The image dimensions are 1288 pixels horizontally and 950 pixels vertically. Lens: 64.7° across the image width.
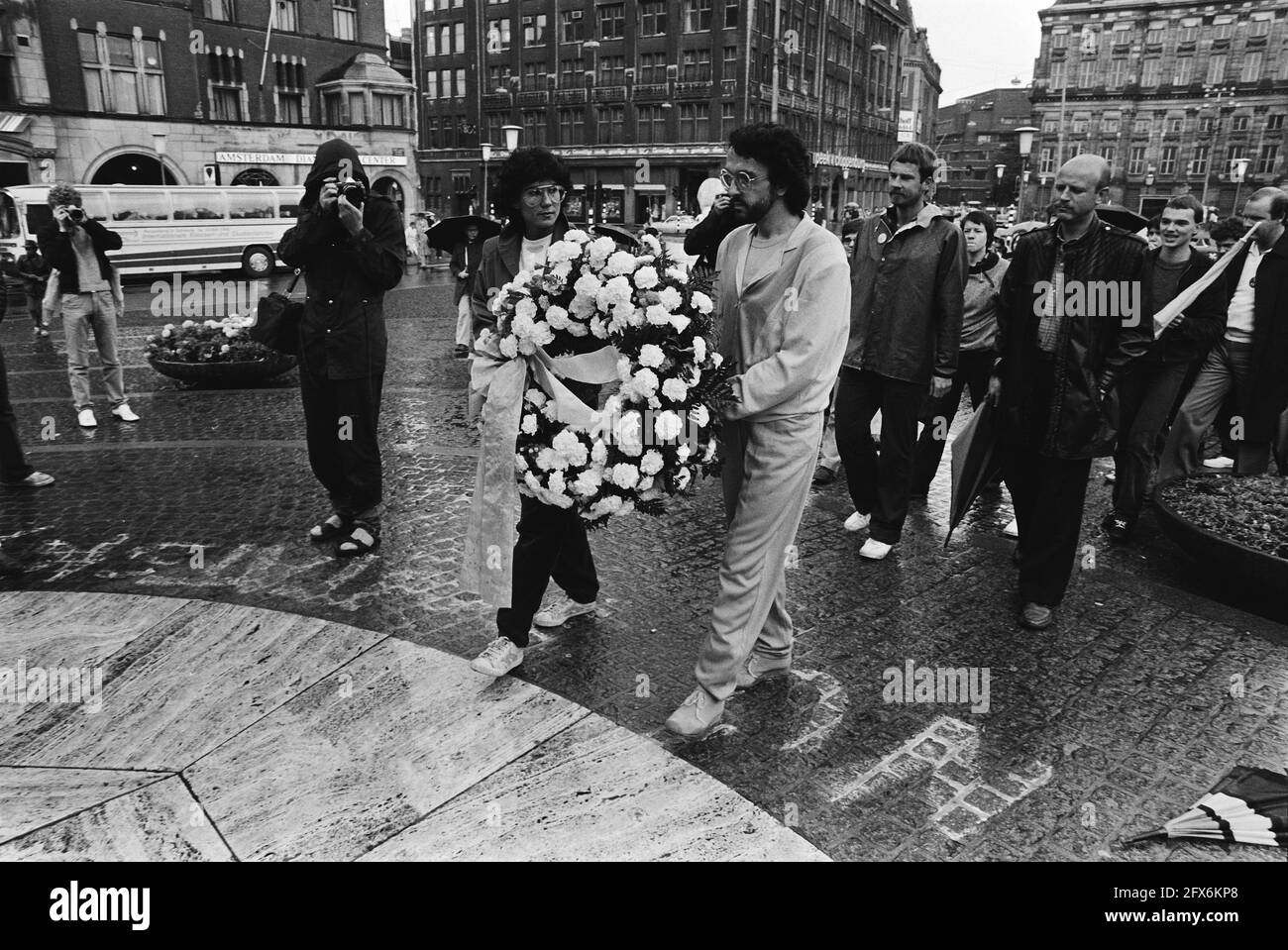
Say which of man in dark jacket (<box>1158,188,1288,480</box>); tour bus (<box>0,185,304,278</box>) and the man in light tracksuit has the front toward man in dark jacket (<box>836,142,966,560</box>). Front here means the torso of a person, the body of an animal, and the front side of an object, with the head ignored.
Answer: man in dark jacket (<box>1158,188,1288,480</box>)

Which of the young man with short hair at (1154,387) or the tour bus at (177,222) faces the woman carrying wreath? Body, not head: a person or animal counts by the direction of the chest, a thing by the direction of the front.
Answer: the young man with short hair

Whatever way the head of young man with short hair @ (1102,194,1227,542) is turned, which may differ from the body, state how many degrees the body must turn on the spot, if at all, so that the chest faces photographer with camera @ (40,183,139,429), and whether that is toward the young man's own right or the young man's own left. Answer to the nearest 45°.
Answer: approximately 45° to the young man's own right

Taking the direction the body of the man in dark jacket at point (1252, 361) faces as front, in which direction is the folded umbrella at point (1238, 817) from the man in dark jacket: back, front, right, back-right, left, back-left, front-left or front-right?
front-left

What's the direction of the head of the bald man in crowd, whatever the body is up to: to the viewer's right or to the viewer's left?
to the viewer's left

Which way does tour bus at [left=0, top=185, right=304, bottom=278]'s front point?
to the viewer's left

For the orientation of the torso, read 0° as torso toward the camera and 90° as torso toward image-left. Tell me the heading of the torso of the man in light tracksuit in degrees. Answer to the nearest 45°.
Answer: approximately 45°
